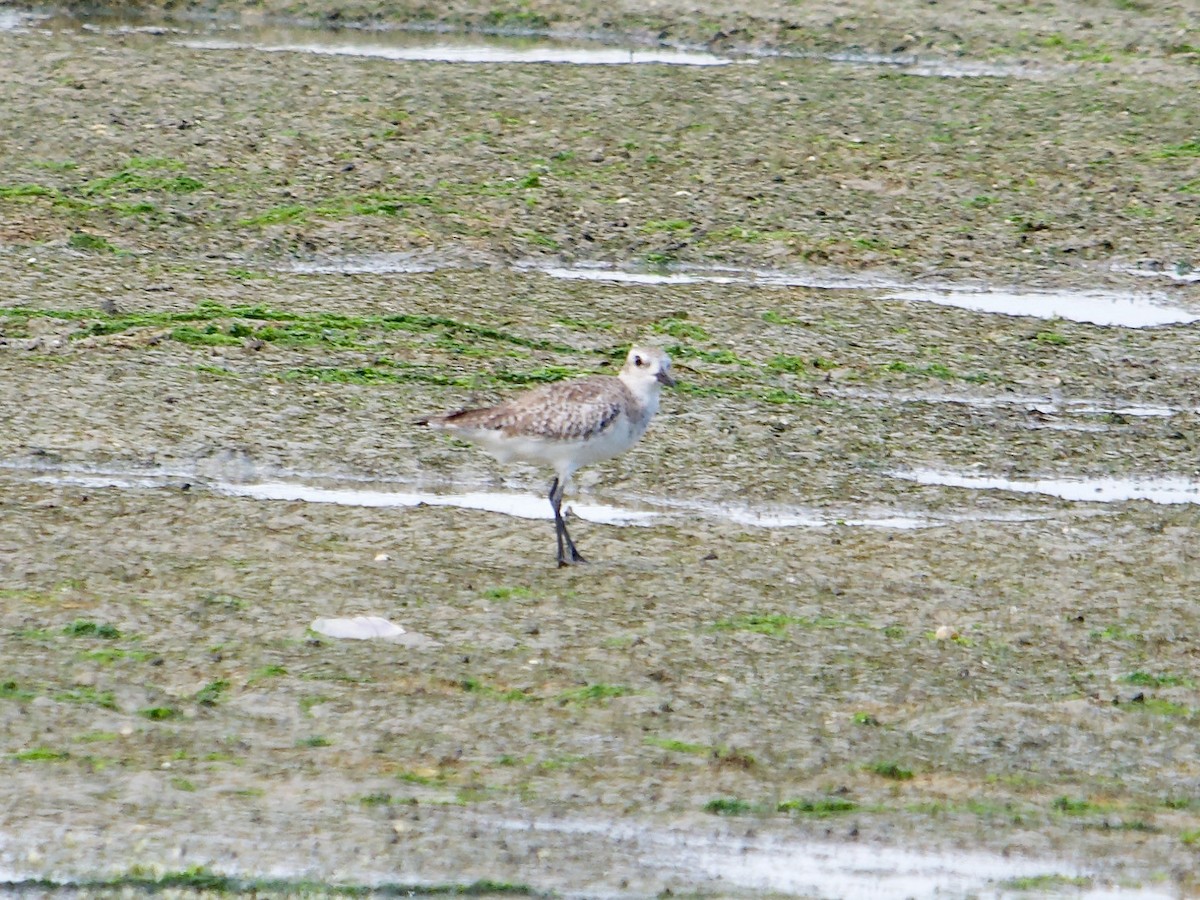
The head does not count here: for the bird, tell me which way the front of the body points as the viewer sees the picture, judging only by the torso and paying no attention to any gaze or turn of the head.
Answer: to the viewer's right
